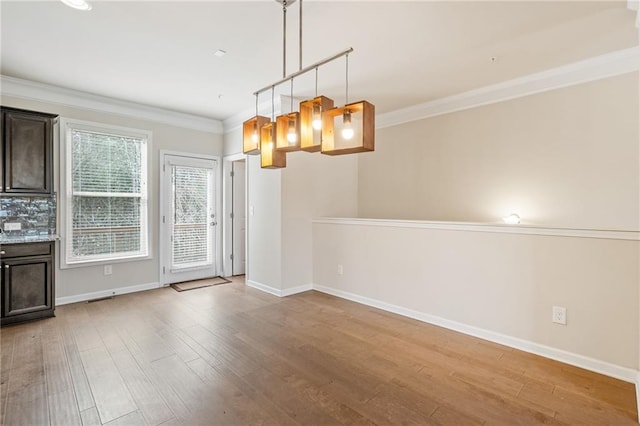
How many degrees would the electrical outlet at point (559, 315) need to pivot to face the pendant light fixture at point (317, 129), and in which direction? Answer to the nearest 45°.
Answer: approximately 45° to its right

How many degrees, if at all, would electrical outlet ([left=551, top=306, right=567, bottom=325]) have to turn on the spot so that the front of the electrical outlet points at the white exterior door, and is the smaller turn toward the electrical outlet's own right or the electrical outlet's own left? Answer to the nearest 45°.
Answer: approximately 90° to the electrical outlet's own right

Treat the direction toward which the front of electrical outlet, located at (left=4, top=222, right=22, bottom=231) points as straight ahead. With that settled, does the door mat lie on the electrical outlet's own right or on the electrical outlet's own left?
on the electrical outlet's own left

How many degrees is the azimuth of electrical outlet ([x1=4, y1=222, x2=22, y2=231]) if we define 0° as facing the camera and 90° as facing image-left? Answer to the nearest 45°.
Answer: approximately 0°

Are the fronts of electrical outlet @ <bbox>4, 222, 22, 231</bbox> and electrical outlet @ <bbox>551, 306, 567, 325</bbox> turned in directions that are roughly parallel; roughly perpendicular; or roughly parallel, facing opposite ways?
roughly perpendicular

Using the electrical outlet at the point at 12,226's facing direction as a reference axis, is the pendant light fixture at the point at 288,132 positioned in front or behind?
in front

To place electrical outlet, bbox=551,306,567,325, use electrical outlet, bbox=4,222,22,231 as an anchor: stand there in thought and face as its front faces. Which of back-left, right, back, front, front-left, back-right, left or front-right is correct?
front-left

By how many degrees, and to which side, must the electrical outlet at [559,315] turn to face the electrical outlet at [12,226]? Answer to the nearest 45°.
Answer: approximately 45° to its right

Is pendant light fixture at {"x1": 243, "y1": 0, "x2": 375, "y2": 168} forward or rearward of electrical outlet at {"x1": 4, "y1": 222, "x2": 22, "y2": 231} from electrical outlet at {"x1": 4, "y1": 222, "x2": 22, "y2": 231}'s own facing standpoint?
forward

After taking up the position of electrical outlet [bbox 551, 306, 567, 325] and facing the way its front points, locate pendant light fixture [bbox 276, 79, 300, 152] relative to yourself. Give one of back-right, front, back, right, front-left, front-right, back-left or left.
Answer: front-right
